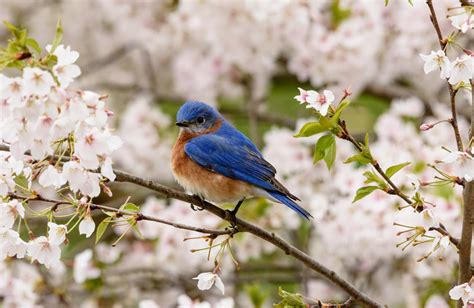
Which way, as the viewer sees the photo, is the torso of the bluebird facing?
to the viewer's left

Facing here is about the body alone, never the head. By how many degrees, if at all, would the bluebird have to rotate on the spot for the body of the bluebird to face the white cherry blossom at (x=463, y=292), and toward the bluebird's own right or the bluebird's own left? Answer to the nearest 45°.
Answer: approximately 135° to the bluebird's own left

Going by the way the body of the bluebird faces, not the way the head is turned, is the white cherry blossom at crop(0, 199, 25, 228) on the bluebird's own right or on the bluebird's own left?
on the bluebird's own right

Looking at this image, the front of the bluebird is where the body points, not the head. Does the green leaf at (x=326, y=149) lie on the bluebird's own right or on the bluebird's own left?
on the bluebird's own left

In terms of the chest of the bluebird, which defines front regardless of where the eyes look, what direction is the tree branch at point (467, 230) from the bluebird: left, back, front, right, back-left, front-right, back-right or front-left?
back-left
